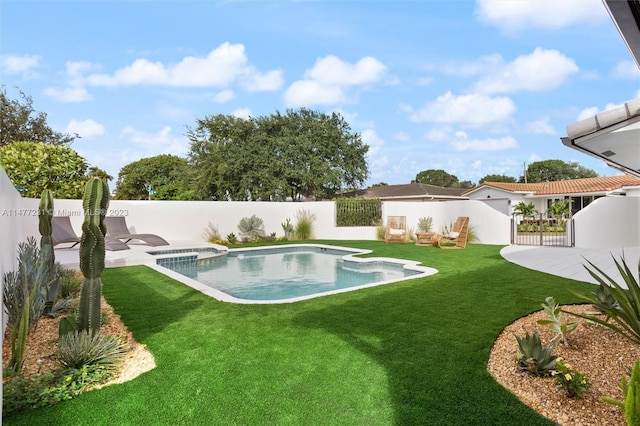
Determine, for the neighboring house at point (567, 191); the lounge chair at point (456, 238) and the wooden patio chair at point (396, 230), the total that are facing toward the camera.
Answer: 2

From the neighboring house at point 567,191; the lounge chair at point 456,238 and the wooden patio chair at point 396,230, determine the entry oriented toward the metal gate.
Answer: the neighboring house

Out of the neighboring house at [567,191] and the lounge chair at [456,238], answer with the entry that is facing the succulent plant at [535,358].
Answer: the neighboring house

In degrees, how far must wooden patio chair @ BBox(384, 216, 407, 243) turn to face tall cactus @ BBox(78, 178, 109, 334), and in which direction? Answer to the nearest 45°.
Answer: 0° — it already faces it

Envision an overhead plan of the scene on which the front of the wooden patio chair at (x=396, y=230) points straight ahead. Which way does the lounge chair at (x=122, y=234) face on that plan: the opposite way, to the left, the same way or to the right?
to the left

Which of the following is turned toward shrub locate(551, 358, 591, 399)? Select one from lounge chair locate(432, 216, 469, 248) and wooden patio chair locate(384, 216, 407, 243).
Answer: the wooden patio chair

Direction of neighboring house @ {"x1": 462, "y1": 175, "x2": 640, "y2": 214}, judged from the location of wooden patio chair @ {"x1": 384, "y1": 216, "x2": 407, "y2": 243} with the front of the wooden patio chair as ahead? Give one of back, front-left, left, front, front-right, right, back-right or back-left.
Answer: back-left

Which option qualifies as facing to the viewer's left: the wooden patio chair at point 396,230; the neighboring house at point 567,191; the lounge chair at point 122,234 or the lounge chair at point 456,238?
the lounge chair at point 456,238

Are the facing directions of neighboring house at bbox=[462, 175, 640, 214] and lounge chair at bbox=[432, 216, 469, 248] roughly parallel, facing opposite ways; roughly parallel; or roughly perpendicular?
roughly perpendicular

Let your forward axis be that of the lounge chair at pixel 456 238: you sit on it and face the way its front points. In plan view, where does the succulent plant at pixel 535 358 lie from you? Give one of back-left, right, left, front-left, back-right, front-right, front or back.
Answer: left

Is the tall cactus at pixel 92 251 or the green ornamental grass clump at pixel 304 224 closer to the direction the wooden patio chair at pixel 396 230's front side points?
the tall cactus

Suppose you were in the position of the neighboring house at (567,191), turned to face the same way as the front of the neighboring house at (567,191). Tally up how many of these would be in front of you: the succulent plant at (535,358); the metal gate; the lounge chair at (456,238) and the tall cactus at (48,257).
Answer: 4

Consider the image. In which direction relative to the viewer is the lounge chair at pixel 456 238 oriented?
to the viewer's left

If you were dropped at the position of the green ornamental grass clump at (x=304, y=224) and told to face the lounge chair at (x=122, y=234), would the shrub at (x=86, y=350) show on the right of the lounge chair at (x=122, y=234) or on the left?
left

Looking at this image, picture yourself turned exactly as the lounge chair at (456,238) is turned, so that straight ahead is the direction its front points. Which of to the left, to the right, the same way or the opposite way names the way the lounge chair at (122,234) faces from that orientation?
the opposite way

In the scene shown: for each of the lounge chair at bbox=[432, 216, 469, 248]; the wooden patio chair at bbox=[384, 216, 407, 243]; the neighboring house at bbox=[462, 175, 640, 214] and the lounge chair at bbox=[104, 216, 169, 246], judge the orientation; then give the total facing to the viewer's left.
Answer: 1
